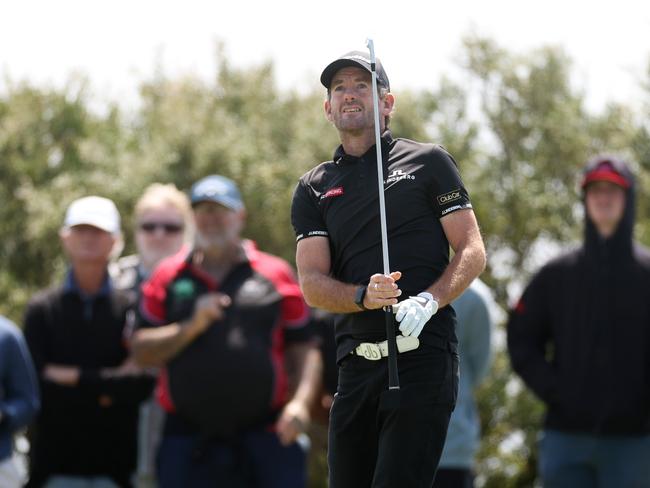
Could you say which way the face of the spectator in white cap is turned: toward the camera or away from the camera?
toward the camera

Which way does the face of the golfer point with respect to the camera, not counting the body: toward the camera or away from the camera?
toward the camera

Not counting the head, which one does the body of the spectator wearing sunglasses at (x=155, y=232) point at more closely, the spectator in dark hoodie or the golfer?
the golfer

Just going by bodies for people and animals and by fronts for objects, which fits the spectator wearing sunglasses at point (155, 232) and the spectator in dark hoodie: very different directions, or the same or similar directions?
same or similar directions

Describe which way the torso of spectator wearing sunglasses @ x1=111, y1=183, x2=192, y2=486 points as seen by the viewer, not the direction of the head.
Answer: toward the camera

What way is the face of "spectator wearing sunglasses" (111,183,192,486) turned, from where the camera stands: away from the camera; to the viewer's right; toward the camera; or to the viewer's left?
toward the camera

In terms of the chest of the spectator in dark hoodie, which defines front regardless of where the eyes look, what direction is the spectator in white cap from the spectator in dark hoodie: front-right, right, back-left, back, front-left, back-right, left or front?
right

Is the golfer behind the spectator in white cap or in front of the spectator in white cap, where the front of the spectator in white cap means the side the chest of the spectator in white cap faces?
in front

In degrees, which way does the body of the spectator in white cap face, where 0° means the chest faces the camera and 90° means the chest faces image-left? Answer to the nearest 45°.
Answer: approximately 0°

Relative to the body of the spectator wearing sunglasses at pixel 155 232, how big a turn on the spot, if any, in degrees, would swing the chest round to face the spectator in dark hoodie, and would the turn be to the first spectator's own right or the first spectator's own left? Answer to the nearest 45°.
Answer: approximately 45° to the first spectator's own left

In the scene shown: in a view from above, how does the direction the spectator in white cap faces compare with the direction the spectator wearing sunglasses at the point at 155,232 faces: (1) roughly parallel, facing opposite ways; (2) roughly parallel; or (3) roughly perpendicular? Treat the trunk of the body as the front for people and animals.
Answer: roughly parallel
